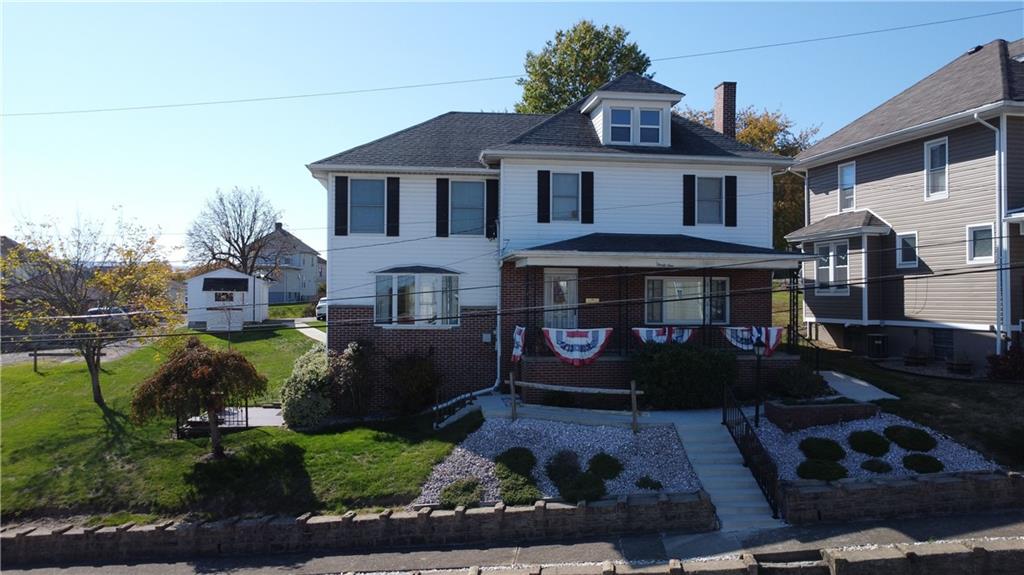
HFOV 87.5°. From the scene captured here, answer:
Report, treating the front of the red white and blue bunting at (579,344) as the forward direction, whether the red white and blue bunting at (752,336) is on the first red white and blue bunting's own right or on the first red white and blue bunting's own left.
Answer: on the first red white and blue bunting's own left

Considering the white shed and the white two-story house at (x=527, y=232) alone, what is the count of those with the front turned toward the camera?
2

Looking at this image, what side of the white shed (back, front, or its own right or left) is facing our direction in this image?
front

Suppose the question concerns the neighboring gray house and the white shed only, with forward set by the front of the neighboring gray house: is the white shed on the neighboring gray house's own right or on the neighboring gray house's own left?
on the neighboring gray house's own right

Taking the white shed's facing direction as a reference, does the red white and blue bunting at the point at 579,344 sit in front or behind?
in front

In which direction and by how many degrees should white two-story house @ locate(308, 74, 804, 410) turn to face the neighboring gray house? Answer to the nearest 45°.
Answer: approximately 90° to its left

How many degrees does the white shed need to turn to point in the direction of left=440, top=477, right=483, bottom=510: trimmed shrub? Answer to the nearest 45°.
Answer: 0° — it already faces it

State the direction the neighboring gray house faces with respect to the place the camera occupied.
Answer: facing the viewer and to the right of the viewer

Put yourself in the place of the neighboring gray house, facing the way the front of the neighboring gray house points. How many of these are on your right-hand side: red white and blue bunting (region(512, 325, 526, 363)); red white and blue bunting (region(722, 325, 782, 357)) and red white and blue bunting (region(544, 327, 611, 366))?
3

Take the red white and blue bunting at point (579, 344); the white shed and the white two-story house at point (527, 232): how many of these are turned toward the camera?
3

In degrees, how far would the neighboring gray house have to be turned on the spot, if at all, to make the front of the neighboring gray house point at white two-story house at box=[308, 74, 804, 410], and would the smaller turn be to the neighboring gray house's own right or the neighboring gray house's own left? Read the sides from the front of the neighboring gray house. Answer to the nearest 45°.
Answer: approximately 90° to the neighboring gray house's own right

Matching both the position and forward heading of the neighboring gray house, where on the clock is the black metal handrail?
The black metal handrail is roughly at 2 o'clock from the neighboring gray house.

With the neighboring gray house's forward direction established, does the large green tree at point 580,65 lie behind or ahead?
behind

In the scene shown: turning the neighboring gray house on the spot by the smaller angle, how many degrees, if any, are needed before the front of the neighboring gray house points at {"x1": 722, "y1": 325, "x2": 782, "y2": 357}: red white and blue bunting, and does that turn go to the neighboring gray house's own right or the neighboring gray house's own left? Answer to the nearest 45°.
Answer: approximately 90° to the neighboring gray house's own right

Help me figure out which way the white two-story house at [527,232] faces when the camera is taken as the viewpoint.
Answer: facing the viewer
